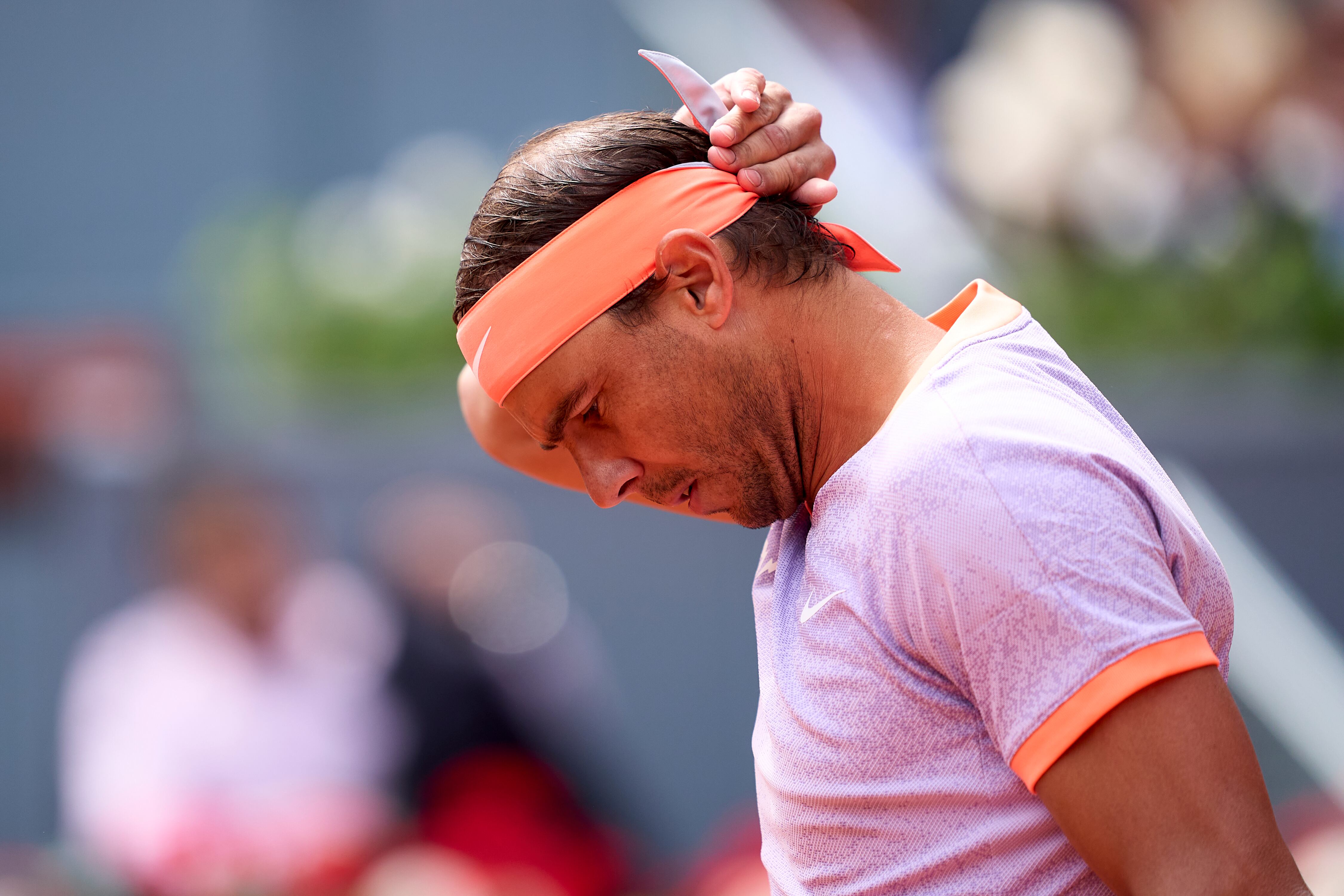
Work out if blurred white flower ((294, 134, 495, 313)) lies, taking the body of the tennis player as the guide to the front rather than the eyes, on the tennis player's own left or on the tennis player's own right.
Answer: on the tennis player's own right

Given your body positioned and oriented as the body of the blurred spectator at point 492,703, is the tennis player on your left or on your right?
on your left

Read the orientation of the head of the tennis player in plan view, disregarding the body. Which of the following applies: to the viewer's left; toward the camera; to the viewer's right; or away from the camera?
to the viewer's left

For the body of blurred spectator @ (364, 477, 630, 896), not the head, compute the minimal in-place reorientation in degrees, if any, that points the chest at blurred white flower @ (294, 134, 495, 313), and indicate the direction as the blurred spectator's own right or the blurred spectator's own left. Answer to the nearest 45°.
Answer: approximately 135° to the blurred spectator's own right

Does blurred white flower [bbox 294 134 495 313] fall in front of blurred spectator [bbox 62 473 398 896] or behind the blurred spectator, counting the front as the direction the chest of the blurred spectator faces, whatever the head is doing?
behind

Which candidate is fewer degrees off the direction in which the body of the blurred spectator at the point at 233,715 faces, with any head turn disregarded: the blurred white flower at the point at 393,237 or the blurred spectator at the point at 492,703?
the blurred spectator

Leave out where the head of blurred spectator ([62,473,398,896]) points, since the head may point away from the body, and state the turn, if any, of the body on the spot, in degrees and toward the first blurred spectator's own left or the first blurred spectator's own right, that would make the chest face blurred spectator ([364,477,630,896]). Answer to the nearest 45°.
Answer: approximately 90° to the first blurred spectator's own left

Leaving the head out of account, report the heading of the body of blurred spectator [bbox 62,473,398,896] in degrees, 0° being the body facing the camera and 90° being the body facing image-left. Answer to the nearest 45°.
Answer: approximately 0°

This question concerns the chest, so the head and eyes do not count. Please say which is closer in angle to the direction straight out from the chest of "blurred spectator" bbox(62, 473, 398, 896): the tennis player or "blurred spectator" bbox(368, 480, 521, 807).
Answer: the tennis player

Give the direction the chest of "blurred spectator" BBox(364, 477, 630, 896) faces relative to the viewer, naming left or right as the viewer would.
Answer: facing the viewer and to the left of the viewer
